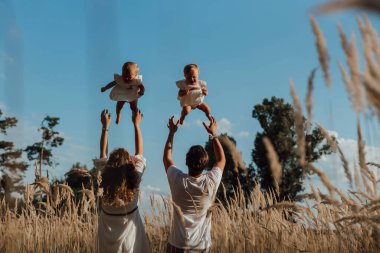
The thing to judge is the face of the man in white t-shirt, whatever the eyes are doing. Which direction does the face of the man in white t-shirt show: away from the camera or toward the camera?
away from the camera

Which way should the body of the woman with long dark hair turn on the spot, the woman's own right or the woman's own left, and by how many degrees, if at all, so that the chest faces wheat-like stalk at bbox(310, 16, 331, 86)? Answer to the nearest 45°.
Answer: approximately 180°

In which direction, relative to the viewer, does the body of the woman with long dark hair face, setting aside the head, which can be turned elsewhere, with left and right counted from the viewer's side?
facing away from the viewer

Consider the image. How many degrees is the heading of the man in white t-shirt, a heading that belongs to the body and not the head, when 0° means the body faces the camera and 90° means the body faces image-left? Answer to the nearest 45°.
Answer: approximately 180°

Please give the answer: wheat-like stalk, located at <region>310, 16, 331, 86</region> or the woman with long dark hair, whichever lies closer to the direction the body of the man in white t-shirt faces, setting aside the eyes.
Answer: the woman with long dark hair

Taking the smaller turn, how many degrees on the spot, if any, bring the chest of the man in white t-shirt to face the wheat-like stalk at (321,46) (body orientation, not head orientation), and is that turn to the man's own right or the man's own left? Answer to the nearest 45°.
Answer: approximately 180°

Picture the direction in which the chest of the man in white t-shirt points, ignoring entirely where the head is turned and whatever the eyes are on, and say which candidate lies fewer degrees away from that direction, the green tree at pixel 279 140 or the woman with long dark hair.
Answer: the green tree

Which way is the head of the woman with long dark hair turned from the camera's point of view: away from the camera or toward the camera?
away from the camera

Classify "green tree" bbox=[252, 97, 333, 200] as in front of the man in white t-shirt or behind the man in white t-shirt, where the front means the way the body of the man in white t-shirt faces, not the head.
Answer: in front

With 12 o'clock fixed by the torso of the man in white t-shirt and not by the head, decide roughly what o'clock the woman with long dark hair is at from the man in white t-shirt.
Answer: The woman with long dark hair is roughly at 10 o'clock from the man in white t-shirt.

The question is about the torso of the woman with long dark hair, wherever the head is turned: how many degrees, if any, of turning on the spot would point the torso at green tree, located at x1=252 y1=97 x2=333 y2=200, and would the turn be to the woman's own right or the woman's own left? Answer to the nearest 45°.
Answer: approximately 45° to the woman's own right
